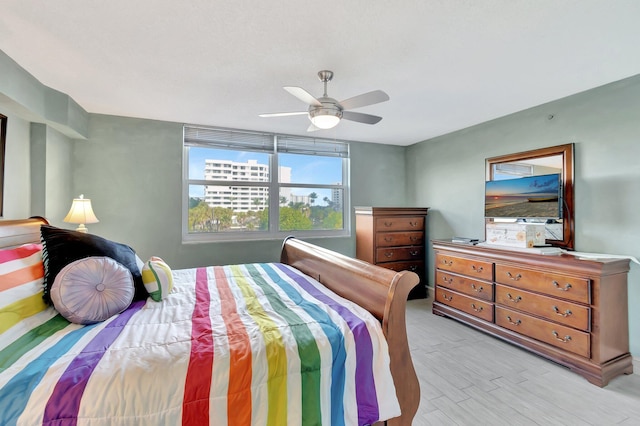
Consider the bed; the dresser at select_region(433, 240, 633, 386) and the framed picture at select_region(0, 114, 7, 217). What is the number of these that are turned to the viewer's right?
2

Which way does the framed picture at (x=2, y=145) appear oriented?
to the viewer's right

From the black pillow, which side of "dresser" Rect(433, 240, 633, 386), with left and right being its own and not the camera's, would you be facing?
front

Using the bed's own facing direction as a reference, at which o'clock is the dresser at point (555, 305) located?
The dresser is roughly at 12 o'clock from the bed.

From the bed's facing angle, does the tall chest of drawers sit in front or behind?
in front

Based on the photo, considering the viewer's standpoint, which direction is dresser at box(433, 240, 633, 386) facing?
facing the viewer and to the left of the viewer

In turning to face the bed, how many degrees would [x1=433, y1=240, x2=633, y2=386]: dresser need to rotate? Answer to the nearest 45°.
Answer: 0° — it already faces it

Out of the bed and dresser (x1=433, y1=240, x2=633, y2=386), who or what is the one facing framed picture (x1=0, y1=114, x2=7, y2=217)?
the dresser

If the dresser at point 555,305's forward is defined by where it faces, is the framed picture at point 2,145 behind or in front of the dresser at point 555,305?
in front

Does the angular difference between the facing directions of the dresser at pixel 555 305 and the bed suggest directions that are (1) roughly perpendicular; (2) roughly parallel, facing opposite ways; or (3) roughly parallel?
roughly parallel, facing opposite ways

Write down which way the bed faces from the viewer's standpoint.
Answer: facing to the right of the viewer

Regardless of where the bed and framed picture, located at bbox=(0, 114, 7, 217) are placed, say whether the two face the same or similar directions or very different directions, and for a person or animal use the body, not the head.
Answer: same or similar directions
